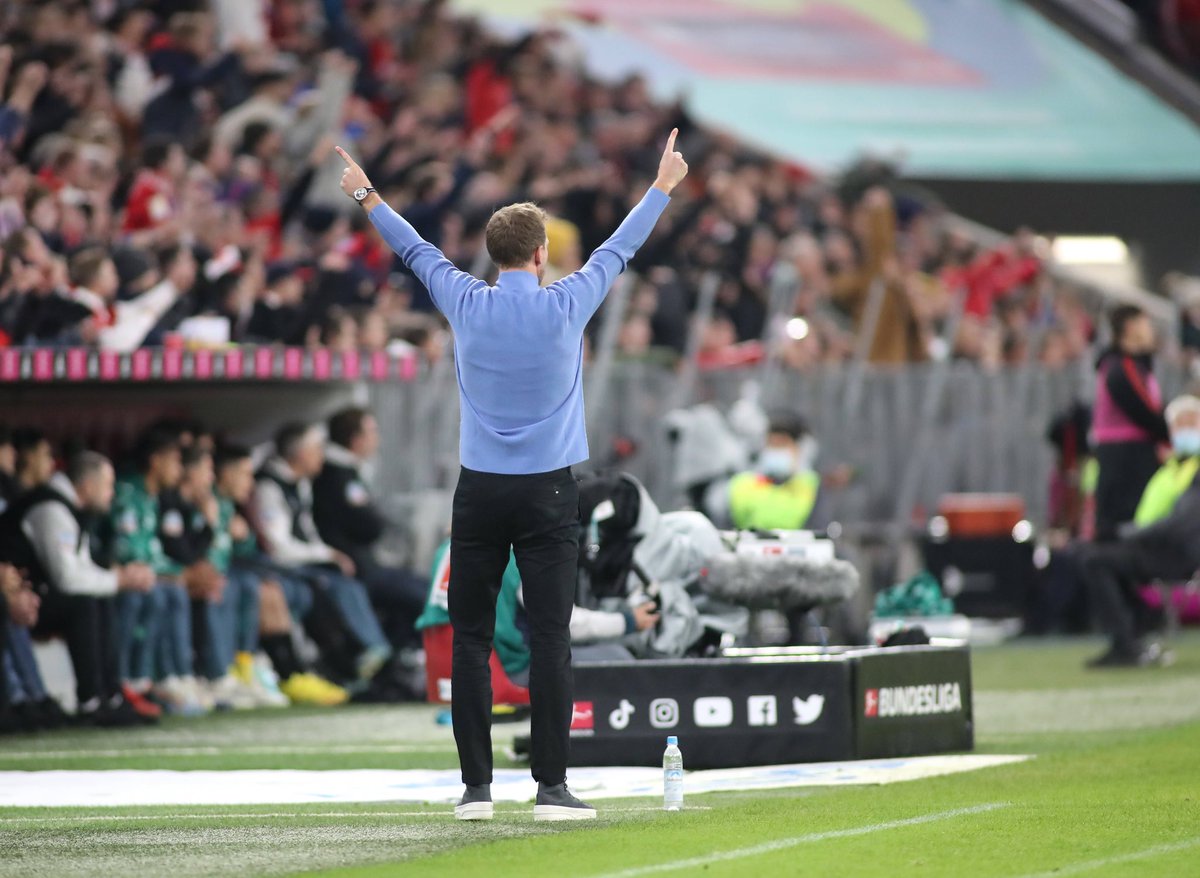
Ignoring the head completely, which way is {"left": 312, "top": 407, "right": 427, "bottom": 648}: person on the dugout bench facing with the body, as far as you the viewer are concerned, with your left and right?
facing to the right of the viewer

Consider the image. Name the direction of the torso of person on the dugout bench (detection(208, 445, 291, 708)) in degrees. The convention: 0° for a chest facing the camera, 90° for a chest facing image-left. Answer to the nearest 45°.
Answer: approximately 315°

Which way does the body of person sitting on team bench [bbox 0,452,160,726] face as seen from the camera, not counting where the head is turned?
to the viewer's right

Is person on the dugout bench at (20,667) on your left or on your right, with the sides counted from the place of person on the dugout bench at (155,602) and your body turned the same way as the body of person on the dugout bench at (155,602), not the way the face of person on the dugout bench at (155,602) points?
on your right

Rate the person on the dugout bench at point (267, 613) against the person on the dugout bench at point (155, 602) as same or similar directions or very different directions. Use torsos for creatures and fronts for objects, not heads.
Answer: same or similar directions

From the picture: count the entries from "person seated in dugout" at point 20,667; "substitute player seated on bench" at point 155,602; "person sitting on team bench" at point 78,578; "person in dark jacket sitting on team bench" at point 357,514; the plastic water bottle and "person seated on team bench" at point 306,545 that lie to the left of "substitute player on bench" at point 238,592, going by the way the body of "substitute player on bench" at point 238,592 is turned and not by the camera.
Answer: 2

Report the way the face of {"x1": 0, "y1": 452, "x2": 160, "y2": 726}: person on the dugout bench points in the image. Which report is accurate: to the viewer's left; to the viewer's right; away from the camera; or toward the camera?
to the viewer's right

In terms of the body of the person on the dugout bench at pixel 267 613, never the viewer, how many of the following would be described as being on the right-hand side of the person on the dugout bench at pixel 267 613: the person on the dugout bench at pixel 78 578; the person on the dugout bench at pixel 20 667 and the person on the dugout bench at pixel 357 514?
2

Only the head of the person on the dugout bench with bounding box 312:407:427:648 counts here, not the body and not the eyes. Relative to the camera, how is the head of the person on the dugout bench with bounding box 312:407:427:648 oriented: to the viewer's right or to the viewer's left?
to the viewer's right

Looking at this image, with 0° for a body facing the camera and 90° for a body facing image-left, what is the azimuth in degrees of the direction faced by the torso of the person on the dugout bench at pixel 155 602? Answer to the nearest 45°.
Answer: approximately 315°

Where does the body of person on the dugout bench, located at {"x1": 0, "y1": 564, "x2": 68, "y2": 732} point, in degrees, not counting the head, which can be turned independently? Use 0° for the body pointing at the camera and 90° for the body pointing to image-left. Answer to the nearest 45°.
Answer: approximately 270°

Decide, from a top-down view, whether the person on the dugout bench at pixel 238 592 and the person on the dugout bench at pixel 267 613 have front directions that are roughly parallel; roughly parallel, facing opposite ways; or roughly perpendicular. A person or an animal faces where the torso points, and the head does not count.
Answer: roughly parallel

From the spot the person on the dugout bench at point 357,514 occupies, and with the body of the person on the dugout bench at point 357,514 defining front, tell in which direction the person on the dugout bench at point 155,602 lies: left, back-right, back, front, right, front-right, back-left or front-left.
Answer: back-right

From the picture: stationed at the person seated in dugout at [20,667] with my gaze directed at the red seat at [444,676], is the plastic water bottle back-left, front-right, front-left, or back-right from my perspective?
front-right

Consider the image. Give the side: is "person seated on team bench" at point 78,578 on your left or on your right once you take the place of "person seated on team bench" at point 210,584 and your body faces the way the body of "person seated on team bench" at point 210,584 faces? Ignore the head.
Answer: on your right
